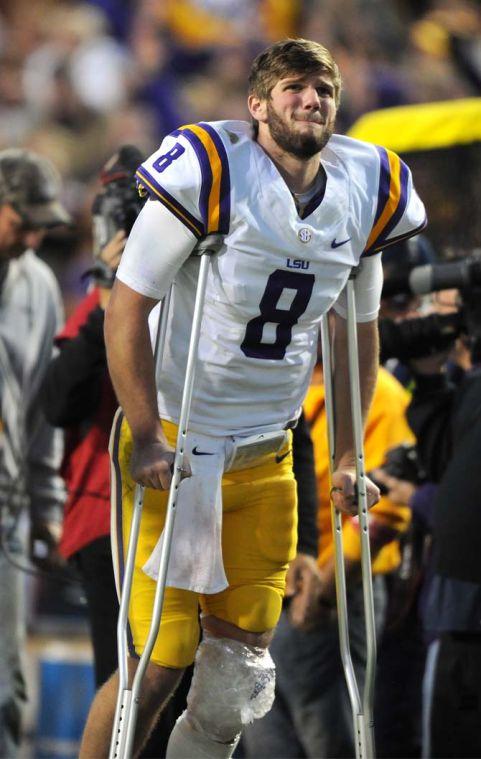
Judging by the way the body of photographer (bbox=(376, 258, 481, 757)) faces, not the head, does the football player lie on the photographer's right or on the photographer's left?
on the photographer's left

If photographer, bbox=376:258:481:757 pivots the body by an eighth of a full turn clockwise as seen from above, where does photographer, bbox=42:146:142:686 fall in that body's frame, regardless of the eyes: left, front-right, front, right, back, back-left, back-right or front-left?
front-left

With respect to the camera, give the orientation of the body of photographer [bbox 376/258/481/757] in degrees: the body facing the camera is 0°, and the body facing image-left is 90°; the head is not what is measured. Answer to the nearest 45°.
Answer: approximately 90°
